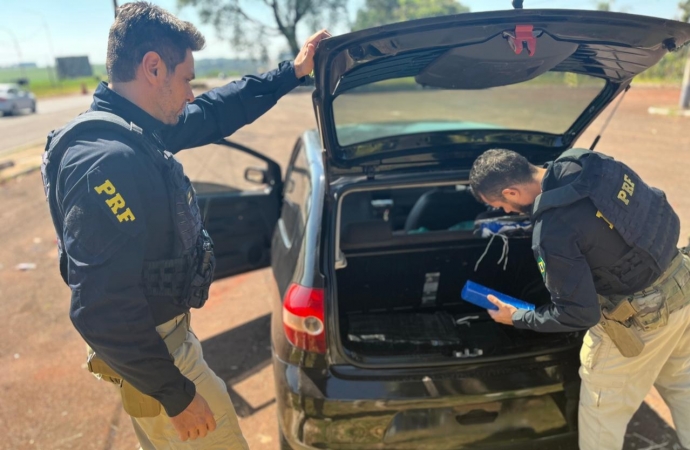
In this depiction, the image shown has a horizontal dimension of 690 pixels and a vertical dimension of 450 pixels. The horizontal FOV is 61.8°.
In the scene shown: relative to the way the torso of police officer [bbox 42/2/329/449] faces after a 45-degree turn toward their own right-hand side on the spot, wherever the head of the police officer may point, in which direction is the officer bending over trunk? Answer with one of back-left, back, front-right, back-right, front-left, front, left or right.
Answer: front-left

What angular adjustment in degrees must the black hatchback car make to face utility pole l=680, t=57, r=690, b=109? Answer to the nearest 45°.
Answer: approximately 45° to its right

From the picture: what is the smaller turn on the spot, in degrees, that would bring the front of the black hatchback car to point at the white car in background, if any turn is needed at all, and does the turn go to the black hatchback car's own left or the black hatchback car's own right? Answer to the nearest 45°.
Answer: approximately 45° to the black hatchback car's own left

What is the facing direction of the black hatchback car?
away from the camera

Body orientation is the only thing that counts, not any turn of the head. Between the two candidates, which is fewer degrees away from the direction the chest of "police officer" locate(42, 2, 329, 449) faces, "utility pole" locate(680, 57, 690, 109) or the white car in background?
the utility pole

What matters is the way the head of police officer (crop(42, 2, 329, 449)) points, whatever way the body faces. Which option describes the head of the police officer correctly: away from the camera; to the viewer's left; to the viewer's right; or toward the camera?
to the viewer's right

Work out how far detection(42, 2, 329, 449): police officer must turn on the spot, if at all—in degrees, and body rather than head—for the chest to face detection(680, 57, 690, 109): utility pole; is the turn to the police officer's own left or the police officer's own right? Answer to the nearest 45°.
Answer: approximately 45° to the police officer's own left

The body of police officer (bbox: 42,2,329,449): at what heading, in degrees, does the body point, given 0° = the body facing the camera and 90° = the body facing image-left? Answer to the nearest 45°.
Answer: approximately 270°

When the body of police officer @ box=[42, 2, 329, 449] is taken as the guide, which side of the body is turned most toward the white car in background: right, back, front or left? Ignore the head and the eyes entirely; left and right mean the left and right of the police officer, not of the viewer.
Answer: left

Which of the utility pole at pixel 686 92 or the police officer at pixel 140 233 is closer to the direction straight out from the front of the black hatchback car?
the utility pole

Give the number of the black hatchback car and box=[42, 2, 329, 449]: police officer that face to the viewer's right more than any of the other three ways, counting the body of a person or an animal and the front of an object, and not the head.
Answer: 1
